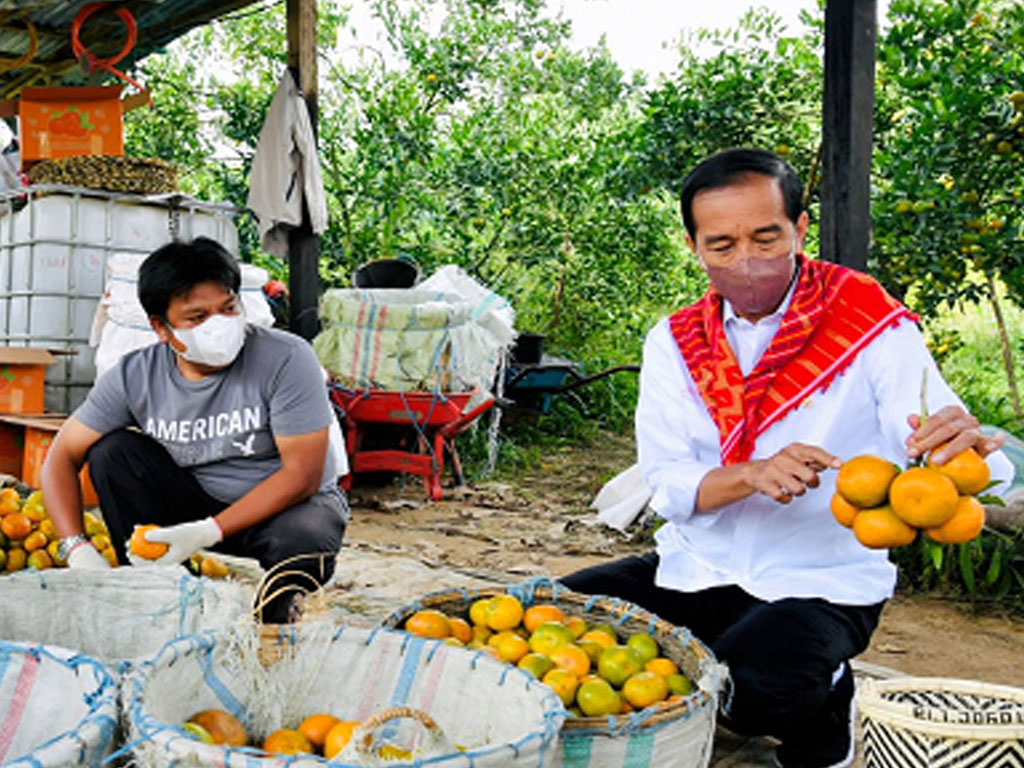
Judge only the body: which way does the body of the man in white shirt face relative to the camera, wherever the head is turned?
toward the camera

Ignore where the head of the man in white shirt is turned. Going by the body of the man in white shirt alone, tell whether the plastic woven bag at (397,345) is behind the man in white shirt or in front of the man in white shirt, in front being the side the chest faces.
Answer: behind

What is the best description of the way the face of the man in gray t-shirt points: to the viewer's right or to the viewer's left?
to the viewer's right

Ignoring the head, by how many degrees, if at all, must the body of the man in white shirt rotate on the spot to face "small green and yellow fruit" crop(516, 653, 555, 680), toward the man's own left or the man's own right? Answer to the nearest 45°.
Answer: approximately 45° to the man's own right

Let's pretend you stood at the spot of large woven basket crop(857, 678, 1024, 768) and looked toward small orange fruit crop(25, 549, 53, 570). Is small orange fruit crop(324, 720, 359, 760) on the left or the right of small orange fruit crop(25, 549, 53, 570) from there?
left

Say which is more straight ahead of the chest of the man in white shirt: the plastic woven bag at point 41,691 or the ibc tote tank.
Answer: the plastic woven bag

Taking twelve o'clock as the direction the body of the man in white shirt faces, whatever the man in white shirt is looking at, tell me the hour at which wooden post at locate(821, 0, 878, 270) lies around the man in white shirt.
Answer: The wooden post is roughly at 6 o'clock from the man in white shirt.

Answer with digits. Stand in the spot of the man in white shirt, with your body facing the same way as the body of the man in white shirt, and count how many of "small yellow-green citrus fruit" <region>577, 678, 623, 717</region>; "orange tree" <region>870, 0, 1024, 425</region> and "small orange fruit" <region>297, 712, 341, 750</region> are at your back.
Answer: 1

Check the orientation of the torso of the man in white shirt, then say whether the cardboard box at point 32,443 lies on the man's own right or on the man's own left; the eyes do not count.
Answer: on the man's own right

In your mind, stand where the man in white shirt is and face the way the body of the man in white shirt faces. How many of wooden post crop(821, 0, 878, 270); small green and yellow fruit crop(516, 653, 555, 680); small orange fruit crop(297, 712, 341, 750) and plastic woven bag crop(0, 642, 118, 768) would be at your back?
1

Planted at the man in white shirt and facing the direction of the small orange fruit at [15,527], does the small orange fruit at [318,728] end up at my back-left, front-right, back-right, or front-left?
front-left

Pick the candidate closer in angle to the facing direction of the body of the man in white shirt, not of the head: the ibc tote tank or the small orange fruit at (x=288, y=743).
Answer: the small orange fruit

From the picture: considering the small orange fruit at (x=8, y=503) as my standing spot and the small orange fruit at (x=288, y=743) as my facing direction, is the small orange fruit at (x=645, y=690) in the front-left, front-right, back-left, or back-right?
front-left

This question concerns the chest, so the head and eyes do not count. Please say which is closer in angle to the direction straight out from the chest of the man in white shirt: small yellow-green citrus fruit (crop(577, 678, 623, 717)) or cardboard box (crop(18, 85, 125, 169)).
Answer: the small yellow-green citrus fruit
